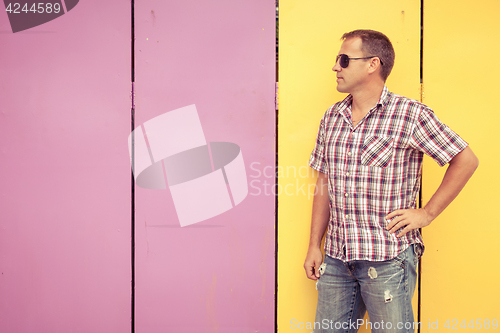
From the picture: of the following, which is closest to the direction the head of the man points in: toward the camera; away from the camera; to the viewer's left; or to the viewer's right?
to the viewer's left

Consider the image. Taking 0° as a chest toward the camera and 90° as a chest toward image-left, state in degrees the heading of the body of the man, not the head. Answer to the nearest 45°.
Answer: approximately 45°
